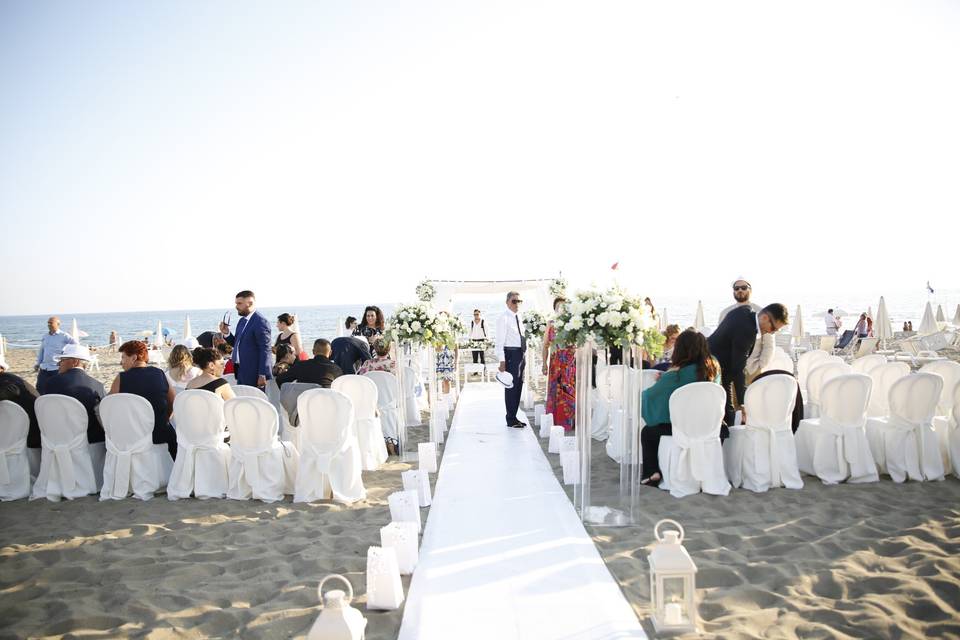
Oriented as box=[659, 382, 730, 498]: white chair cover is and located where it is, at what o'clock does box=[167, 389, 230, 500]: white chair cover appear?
box=[167, 389, 230, 500]: white chair cover is roughly at 10 o'clock from box=[659, 382, 730, 498]: white chair cover.

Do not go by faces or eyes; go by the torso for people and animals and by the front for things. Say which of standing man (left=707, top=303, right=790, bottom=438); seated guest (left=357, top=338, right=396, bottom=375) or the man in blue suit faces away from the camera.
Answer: the seated guest

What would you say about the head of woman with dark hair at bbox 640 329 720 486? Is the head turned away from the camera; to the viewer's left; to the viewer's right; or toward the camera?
away from the camera

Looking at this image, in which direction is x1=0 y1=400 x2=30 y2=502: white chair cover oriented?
away from the camera

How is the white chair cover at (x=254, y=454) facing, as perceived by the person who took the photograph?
facing away from the viewer and to the right of the viewer

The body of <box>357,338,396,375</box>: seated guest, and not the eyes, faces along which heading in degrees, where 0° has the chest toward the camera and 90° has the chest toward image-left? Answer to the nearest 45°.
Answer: approximately 180°

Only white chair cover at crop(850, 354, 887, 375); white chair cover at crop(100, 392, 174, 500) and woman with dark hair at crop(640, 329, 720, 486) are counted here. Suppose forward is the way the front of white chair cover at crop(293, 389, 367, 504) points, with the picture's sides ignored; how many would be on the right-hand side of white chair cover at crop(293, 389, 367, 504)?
2

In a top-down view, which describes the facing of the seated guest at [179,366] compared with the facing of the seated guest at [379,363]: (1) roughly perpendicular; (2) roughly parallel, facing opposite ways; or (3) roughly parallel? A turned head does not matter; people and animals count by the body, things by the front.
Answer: roughly parallel

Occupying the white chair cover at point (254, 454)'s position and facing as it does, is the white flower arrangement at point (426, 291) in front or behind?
in front

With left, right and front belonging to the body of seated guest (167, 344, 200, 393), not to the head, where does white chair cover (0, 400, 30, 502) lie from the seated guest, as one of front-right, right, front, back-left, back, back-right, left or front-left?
left

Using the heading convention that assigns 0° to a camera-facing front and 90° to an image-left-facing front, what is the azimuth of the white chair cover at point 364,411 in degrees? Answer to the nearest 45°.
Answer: approximately 225°

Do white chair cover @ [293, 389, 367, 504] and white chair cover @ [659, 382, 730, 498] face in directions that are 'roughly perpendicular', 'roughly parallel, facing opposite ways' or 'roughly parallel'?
roughly parallel

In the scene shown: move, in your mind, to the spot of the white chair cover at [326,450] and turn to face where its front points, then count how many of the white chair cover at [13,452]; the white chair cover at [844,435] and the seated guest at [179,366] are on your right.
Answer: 1

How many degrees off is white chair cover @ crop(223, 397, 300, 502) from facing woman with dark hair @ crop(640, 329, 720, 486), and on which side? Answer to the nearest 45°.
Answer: approximately 45° to its right

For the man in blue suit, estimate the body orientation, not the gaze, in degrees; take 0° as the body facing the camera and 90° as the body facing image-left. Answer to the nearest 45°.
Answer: approximately 45°

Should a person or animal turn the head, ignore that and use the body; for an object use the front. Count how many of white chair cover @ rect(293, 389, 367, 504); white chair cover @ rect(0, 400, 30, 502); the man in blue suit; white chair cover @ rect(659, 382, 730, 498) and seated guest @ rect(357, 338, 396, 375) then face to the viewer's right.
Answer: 0

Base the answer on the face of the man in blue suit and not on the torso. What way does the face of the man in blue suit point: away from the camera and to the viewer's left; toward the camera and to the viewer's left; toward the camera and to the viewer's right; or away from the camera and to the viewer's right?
toward the camera and to the viewer's left

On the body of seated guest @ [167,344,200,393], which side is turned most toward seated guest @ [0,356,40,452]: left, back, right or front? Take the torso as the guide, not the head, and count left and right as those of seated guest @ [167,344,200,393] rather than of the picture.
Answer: left
